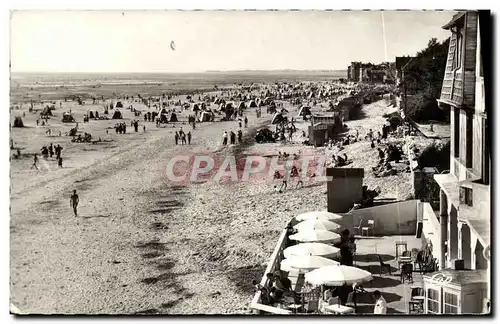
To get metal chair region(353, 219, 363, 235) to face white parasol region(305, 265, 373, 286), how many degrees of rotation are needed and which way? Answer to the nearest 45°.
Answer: approximately 90° to its left

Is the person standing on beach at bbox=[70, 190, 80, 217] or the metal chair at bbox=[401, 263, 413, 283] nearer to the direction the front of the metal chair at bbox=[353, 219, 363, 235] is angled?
the person standing on beach

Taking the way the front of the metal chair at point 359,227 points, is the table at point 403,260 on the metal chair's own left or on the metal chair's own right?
on the metal chair's own left

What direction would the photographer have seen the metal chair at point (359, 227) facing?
facing to the left of the viewer

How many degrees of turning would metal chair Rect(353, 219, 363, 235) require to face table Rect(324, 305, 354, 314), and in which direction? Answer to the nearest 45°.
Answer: approximately 90° to its left

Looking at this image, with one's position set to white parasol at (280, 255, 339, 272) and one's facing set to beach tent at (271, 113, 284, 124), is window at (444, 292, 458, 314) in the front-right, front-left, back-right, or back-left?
back-right

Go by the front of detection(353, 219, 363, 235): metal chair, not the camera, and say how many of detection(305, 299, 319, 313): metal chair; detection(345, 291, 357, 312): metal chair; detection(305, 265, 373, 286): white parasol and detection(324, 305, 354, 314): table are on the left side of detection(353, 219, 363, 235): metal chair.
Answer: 4

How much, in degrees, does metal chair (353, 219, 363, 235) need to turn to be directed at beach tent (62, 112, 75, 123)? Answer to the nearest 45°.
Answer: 0° — it already faces it
